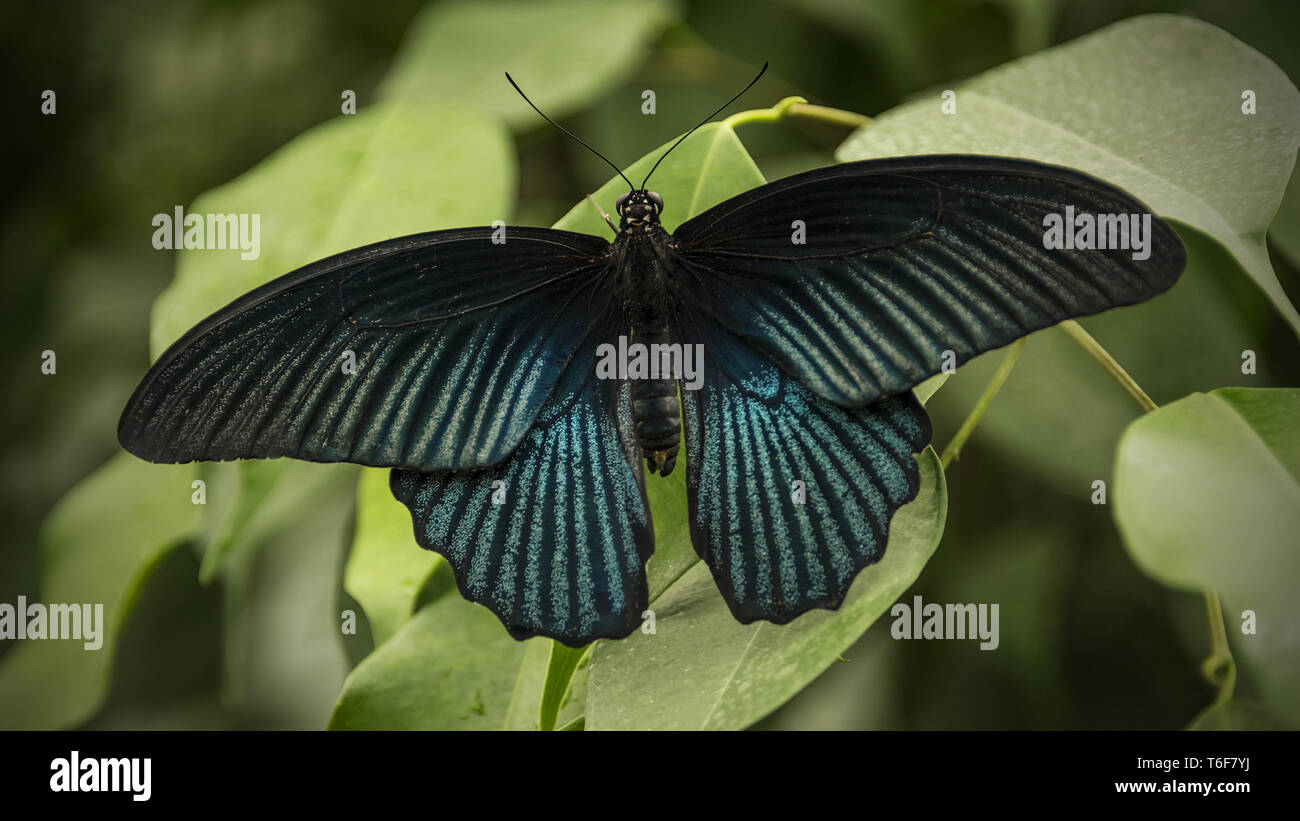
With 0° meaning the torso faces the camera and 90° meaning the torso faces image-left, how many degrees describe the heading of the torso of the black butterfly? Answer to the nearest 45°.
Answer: approximately 180°
